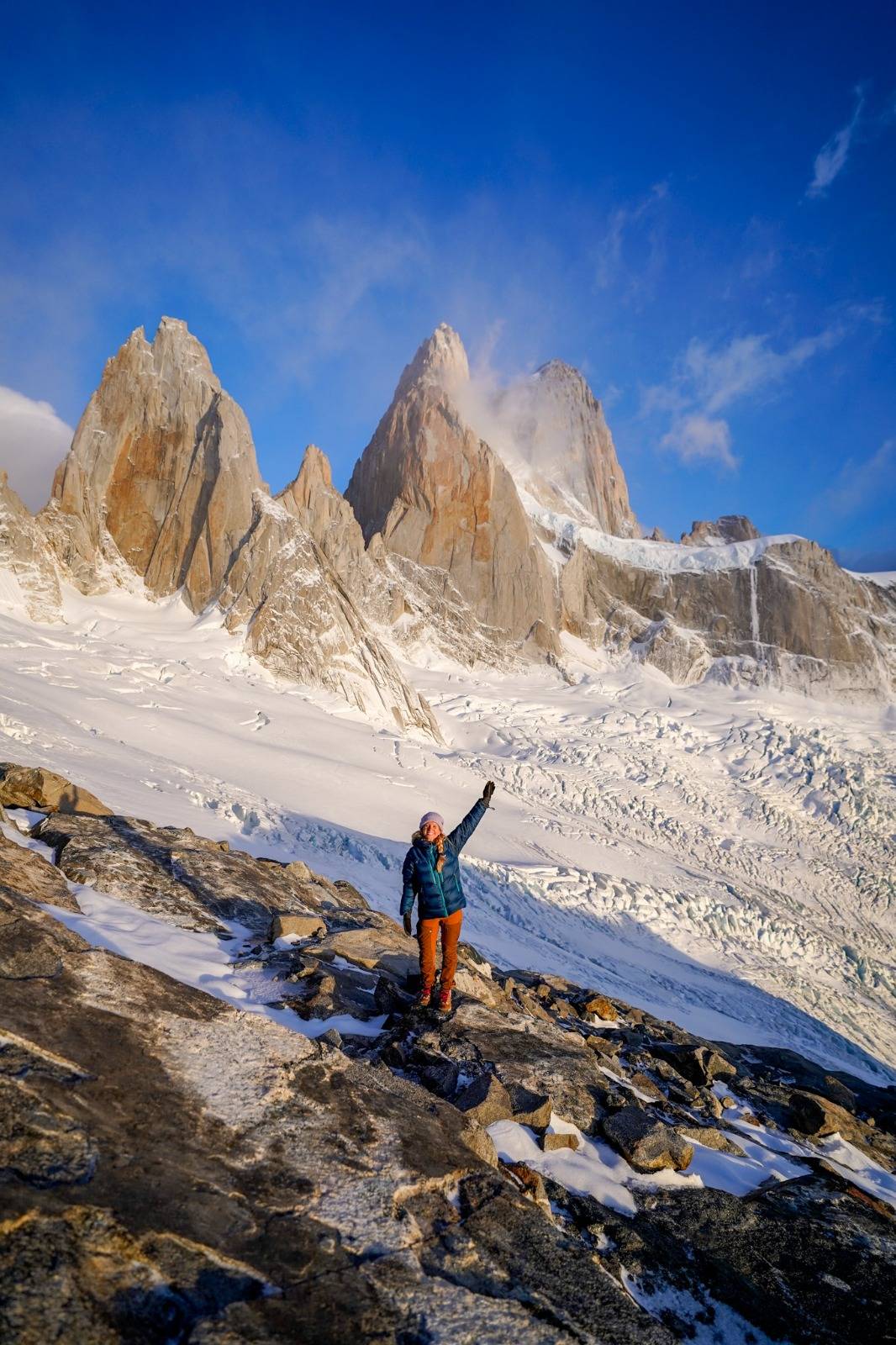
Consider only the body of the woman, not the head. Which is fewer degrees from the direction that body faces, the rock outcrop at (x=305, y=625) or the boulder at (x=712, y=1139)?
the boulder

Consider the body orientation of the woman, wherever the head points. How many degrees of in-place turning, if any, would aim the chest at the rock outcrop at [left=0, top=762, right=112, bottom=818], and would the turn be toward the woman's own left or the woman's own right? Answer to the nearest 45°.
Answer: approximately 135° to the woman's own right

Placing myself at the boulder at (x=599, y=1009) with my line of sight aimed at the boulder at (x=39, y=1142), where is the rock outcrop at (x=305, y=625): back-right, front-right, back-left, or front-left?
back-right

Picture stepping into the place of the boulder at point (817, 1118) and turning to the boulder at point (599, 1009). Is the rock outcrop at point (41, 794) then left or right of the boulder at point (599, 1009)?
left

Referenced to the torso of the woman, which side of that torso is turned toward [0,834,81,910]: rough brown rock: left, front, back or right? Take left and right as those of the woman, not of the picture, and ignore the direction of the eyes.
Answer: right

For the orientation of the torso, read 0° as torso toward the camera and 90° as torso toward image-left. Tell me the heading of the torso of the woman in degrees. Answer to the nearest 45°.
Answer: approximately 0°
